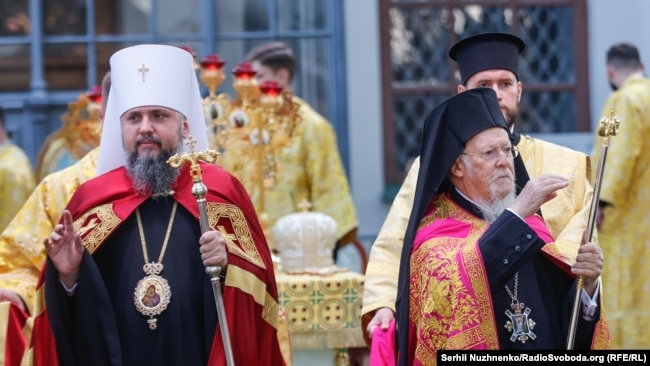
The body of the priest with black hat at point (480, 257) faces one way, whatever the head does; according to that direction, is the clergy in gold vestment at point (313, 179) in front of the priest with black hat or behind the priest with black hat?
behind

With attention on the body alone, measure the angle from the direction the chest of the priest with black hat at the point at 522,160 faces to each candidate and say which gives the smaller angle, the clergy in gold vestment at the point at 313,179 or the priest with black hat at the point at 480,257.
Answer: the priest with black hat

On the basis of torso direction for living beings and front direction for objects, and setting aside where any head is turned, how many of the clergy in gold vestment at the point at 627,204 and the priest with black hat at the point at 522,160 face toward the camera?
1

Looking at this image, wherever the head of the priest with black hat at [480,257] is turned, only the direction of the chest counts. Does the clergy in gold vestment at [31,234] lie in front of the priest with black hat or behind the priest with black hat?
behind

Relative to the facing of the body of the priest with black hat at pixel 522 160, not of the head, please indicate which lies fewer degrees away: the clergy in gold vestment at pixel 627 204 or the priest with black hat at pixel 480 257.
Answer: the priest with black hat

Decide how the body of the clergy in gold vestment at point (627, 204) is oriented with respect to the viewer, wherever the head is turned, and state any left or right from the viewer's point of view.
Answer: facing away from the viewer and to the left of the viewer

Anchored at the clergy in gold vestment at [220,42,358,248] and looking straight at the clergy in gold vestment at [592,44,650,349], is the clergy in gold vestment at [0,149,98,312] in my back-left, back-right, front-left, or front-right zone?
back-right

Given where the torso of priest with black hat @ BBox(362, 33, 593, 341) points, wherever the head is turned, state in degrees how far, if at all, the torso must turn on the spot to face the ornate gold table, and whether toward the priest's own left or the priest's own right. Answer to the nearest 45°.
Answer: approximately 135° to the priest's own right

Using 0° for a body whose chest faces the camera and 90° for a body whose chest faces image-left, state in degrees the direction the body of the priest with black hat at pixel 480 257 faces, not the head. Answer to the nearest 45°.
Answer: approximately 315°
